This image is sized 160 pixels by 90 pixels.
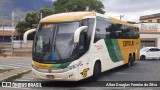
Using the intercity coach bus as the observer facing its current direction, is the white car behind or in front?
behind

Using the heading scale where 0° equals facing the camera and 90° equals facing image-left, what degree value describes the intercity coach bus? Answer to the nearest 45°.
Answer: approximately 45°

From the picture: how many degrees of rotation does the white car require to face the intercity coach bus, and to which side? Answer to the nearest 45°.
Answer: approximately 90° to its left

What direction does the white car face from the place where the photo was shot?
facing to the left of the viewer
